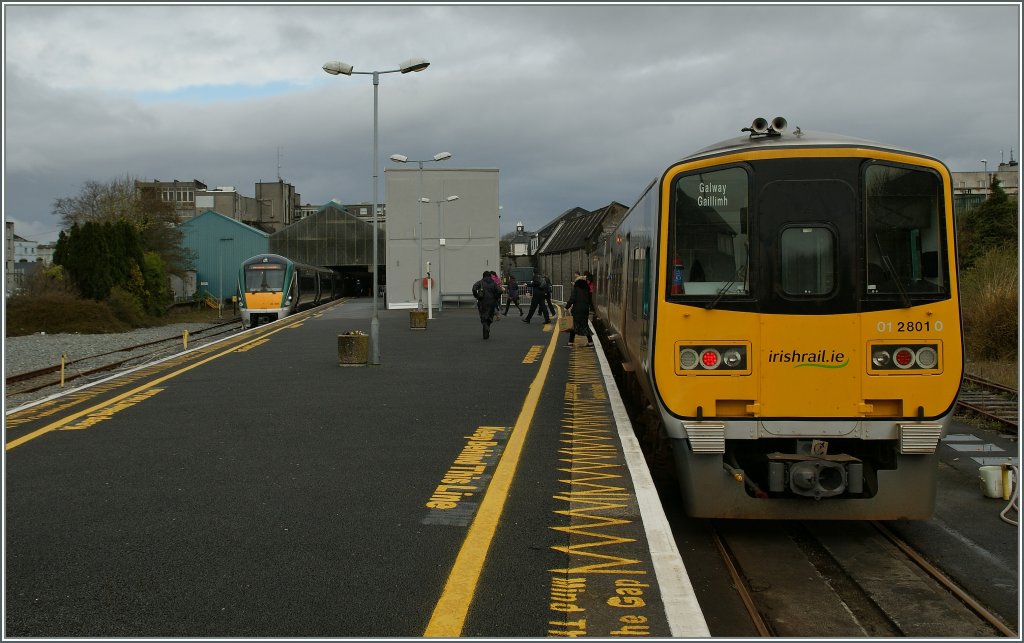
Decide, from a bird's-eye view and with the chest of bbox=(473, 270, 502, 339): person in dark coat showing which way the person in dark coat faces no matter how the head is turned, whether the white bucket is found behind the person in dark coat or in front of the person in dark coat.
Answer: behind

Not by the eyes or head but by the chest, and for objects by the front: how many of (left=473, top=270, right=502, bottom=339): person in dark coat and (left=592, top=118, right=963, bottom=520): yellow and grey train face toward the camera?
1

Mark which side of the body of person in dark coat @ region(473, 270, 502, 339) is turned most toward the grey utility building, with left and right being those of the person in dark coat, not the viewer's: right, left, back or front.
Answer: front

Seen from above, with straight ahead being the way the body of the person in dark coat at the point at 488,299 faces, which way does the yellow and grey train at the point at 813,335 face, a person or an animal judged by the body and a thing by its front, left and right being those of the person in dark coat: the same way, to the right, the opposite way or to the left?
the opposite way

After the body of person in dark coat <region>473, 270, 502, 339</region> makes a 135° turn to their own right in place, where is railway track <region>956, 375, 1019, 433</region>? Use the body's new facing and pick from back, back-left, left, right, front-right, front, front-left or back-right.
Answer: front

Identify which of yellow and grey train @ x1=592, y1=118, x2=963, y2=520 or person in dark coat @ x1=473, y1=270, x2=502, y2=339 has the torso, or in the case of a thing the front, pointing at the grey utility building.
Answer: the person in dark coat

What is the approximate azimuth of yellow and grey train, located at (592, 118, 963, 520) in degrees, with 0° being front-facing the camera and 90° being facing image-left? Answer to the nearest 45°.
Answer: approximately 0°

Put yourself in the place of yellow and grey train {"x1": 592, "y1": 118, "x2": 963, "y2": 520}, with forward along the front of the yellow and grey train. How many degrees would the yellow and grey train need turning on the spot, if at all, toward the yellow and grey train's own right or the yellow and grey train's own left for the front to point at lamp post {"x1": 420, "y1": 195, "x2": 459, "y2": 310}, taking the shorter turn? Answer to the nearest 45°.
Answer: approximately 135° to the yellow and grey train's own right

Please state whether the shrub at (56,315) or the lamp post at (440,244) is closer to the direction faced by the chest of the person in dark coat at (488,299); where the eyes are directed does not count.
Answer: the lamp post

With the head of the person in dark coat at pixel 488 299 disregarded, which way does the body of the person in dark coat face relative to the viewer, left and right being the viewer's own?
facing away from the viewer

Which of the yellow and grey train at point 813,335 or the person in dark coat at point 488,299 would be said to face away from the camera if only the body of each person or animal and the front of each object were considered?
the person in dark coat
